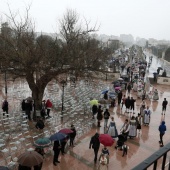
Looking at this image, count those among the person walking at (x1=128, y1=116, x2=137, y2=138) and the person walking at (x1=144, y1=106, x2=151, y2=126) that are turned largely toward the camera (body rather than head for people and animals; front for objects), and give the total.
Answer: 2

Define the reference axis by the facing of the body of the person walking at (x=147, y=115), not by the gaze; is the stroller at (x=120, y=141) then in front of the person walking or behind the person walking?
in front

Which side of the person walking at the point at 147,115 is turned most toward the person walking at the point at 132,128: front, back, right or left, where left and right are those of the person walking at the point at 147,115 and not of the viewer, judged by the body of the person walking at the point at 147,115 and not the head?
front

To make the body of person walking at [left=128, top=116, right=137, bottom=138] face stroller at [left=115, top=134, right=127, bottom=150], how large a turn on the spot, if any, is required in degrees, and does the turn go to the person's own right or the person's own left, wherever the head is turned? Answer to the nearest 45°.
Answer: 0° — they already face it

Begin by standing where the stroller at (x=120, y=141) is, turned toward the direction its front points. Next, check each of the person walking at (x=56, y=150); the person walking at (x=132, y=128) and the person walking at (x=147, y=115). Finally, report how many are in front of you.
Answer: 1

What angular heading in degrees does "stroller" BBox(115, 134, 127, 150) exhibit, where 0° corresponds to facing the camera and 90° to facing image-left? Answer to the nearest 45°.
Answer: approximately 45°

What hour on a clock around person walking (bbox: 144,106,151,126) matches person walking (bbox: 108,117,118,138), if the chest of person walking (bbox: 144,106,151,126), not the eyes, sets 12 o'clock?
person walking (bbox: 108,117,118,138) is roughly at 1 o'clock from person walking (bbox: 144,106,151,126).

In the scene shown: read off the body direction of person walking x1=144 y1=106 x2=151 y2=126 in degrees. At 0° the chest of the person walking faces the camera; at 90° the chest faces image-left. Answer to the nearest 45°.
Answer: approximately 0°

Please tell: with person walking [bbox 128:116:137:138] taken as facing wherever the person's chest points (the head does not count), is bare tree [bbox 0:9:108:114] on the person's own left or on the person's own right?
on the person's own right

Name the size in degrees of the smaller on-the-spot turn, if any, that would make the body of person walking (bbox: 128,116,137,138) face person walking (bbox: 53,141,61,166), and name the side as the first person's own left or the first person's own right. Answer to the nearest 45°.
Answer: approximately 45° to the first person's own right

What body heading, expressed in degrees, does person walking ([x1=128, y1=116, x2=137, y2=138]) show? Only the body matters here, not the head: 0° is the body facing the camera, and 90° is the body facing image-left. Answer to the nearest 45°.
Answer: approximately 0°
